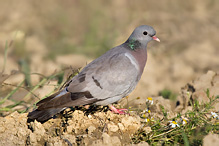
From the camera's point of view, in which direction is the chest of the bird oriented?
to the viewer's right
